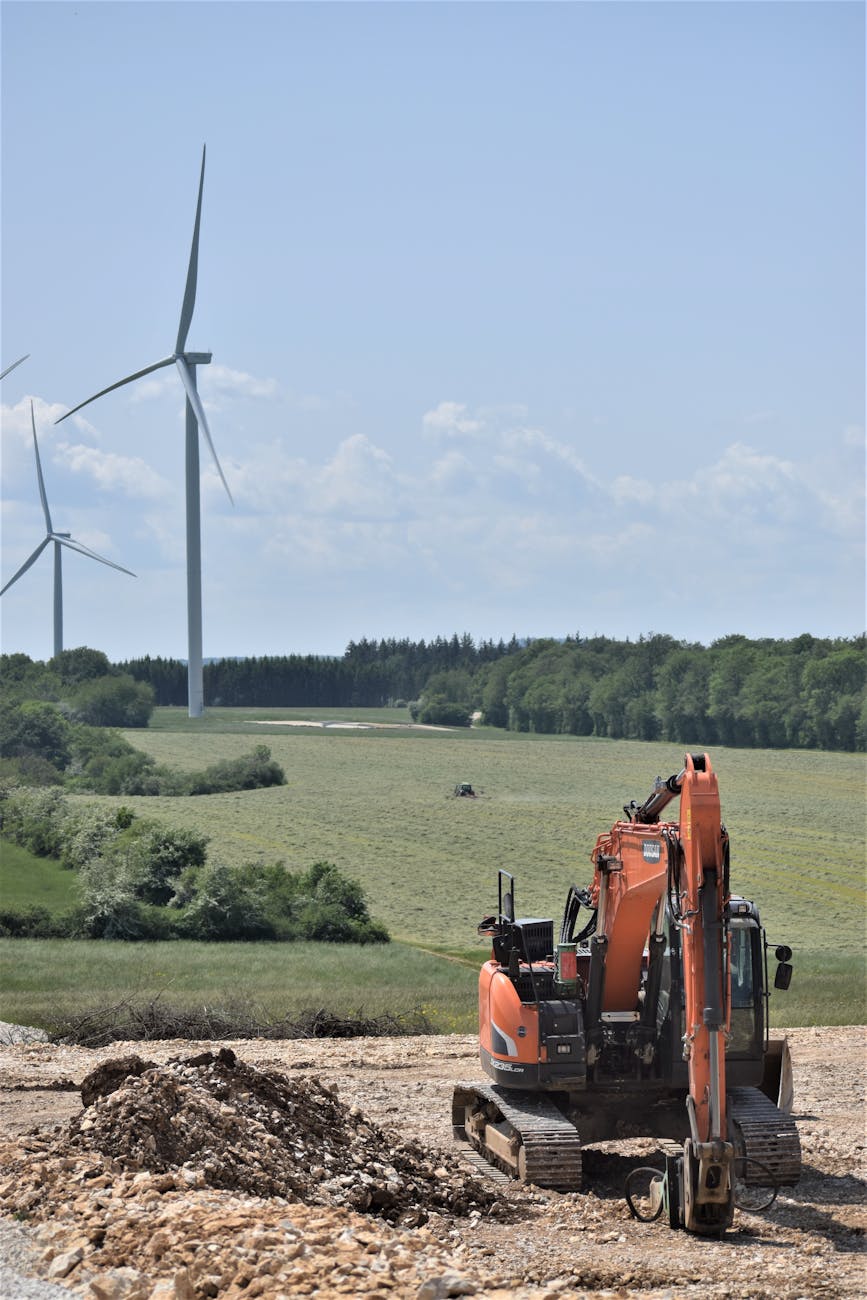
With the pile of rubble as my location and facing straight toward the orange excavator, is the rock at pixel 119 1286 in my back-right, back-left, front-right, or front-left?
back-right

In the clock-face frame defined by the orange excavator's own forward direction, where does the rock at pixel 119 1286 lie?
The rock is roughly at 1 o'clock from the orange excavator.

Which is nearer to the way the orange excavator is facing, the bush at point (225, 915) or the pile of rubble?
the pile of rubble

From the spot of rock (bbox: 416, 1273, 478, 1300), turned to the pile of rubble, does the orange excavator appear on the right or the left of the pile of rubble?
right

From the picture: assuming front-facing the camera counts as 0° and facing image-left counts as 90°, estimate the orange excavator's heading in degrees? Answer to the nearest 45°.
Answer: approximately 0°

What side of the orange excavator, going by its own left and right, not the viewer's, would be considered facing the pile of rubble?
right

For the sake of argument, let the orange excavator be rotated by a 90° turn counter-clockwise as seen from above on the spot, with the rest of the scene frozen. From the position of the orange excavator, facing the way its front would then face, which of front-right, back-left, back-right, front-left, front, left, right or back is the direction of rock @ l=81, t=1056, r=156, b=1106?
back

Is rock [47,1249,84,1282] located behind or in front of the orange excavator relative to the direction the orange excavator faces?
in front

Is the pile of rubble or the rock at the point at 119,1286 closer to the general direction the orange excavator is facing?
the rock

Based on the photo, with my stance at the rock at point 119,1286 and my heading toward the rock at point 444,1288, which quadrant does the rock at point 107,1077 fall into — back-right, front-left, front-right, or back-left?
back-left

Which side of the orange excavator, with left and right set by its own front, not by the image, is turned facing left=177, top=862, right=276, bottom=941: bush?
back
